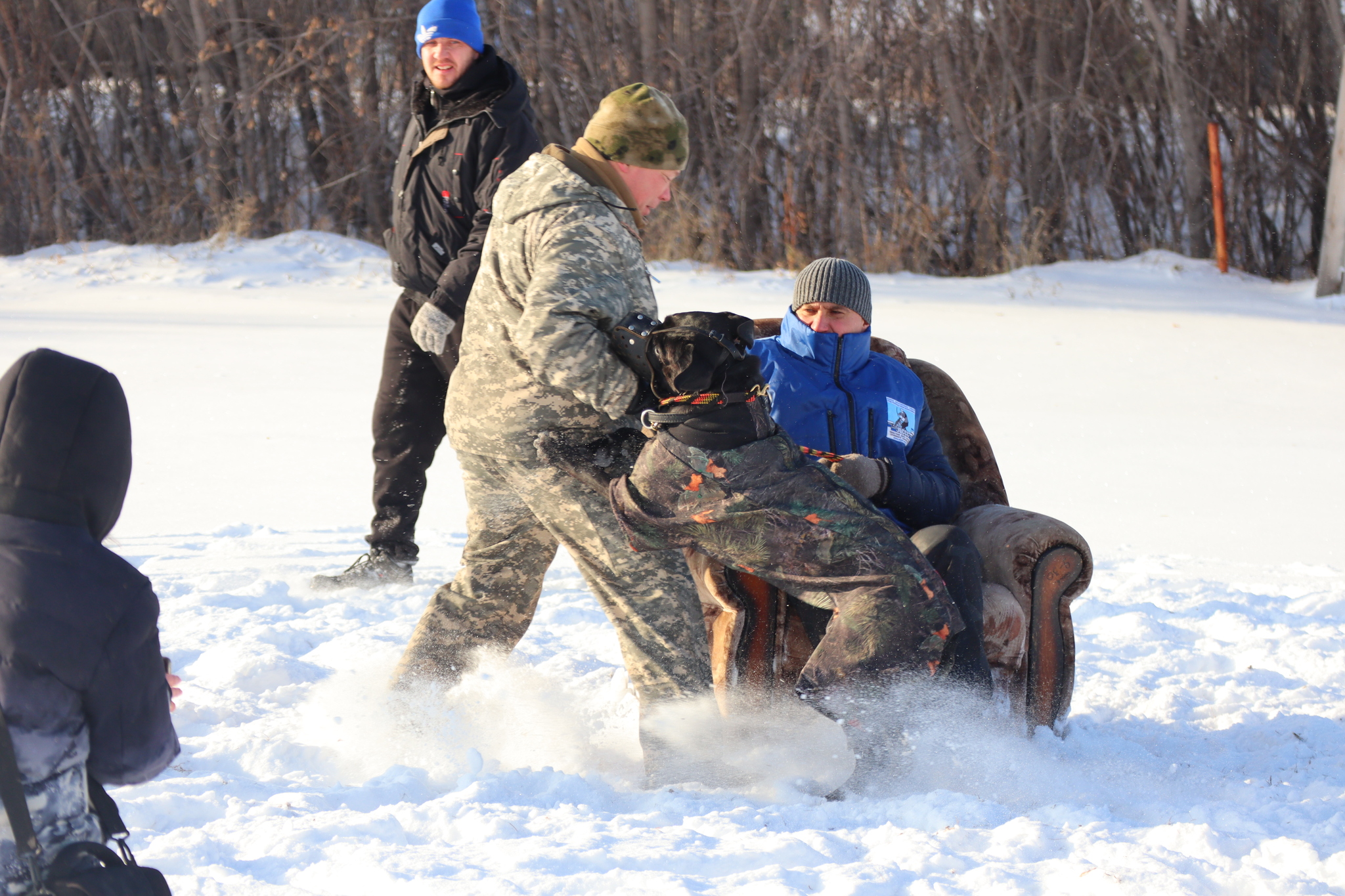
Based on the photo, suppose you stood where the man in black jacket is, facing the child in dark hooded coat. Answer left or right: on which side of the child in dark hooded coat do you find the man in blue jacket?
left

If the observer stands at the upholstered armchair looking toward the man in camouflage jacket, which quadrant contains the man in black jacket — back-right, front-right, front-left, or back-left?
front-right

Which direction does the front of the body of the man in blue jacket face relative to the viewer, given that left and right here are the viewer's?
facing the viewer

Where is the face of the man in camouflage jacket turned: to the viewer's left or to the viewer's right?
to the viewer's right

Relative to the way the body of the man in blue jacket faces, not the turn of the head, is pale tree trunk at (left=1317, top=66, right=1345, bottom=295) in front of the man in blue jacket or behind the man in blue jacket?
behind

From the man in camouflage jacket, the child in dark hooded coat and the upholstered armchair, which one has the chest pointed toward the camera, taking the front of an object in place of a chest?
the upholstered armchair

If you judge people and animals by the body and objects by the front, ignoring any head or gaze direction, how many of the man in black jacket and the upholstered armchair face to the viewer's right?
0

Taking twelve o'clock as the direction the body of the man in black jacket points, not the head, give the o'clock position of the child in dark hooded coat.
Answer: The child in dark hooded coat is roughly at 11 o'clock from the man in black jacket.

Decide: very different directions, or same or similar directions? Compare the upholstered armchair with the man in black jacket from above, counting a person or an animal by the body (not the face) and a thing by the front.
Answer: same or similar directions

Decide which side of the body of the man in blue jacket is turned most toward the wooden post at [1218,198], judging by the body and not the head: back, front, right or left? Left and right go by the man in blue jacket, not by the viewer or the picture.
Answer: back

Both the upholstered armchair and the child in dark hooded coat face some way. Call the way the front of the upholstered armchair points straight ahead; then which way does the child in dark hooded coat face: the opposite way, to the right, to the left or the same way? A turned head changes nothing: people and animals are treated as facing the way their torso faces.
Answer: the opposite way

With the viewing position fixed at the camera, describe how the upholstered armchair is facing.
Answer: facing the viewer

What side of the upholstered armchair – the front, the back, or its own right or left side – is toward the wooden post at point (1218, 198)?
back

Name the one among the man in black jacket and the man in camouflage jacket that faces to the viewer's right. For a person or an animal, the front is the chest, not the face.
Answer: the man in camouflage jacket
